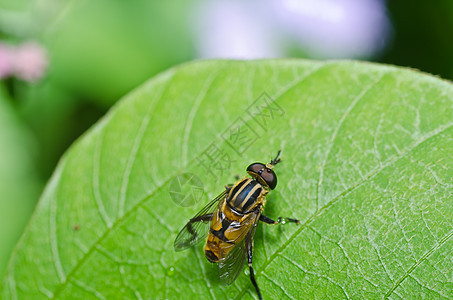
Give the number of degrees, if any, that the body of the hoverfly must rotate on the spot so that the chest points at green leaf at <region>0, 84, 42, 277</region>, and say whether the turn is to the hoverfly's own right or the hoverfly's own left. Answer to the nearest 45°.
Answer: approximately 90° to the hoverfly's own left

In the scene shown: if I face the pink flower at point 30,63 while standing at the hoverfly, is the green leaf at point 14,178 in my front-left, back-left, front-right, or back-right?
front-left

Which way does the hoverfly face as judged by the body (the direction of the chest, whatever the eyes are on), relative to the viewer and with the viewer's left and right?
facing away from the viewer and to the right of the viewer

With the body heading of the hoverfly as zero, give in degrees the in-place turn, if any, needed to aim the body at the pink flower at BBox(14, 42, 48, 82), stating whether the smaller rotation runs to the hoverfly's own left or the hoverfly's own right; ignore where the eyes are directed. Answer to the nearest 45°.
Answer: approximately 45° to the hoverfly's own left
